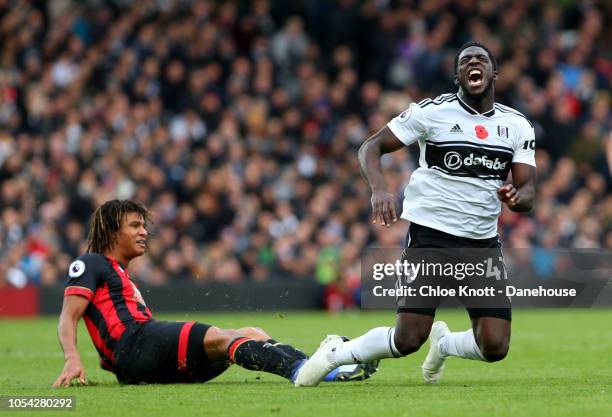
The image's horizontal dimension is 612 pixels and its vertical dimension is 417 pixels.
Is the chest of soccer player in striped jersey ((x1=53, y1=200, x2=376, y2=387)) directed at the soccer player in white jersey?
yes

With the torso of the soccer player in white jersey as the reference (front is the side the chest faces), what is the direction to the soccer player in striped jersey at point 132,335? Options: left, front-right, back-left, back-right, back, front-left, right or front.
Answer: back-right

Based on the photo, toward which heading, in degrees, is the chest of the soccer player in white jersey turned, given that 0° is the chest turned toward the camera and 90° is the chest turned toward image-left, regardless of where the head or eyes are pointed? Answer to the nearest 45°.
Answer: approximately 315°

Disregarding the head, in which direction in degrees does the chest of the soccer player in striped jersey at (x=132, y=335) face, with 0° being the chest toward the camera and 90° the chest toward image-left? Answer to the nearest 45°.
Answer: approximately 270°
